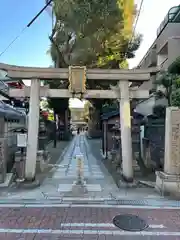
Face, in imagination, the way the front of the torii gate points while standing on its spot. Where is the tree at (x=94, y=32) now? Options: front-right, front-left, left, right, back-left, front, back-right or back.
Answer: back

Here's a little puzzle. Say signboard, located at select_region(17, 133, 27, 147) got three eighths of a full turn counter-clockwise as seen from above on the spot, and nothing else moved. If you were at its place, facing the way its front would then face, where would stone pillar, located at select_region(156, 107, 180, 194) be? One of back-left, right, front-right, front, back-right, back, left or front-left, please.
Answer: right

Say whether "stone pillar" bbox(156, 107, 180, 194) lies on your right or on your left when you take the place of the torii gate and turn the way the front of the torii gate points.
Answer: on your left

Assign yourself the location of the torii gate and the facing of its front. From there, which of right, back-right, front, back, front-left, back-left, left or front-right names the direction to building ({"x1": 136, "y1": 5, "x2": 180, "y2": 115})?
back-left

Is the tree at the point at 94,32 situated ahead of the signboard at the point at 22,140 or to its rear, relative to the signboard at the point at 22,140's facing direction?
to the rear

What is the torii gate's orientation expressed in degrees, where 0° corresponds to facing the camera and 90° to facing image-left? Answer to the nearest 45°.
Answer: approximately 0°

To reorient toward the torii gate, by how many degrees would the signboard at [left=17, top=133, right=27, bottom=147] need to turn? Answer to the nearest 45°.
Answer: approximately 45° to its left

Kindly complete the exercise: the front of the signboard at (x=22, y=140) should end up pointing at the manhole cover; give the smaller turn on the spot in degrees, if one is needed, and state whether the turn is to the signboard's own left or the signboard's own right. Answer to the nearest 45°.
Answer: approximately 45° to the signboard's own left

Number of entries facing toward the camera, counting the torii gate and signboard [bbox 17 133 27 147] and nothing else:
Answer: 2

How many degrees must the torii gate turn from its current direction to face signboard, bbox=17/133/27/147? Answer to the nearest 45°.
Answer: approximately 90° to its right

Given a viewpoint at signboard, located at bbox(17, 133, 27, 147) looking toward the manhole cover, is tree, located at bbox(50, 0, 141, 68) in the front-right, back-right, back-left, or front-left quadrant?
back-left
